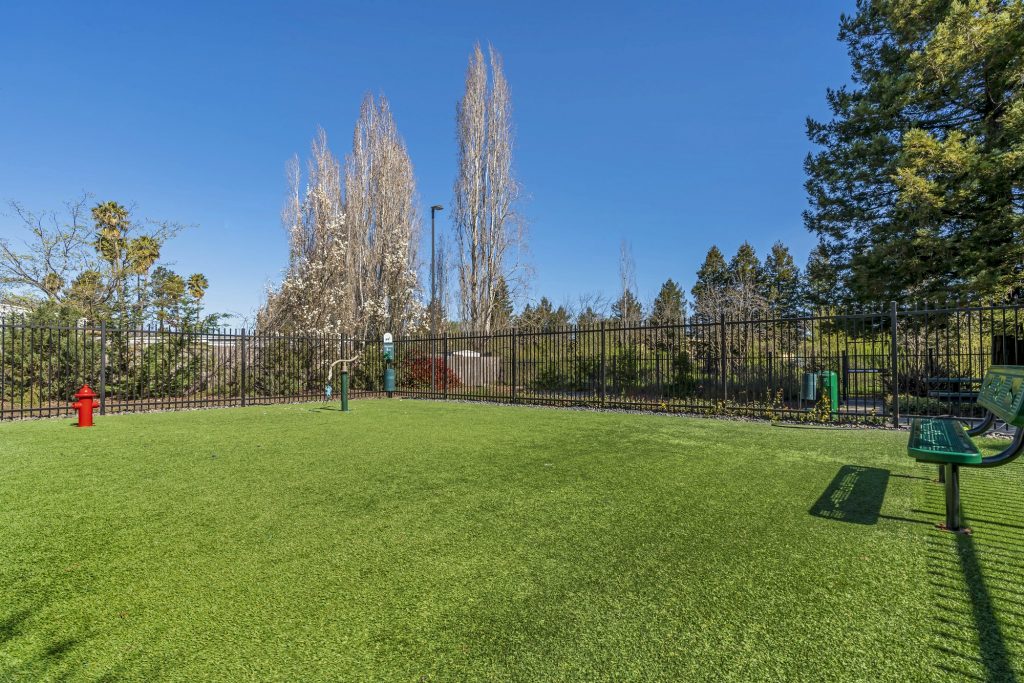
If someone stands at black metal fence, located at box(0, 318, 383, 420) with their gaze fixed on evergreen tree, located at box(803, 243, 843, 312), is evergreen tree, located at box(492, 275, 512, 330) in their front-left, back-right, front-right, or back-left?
front-left

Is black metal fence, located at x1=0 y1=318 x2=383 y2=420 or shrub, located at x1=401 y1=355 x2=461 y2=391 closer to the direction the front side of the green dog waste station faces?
the black metal fence

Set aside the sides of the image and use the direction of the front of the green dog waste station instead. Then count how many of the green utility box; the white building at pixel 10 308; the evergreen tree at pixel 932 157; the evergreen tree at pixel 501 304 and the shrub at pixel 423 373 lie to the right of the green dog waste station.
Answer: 1

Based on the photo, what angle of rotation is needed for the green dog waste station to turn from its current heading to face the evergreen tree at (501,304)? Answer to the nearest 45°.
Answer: approximately 135° to its left

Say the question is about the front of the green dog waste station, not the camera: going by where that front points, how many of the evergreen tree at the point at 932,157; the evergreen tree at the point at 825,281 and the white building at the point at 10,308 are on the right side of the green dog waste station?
1

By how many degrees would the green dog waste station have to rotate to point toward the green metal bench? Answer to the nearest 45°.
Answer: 0° — it already faces it

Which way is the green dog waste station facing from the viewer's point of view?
toward the camera

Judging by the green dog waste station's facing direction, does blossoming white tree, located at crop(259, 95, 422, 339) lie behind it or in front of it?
behind

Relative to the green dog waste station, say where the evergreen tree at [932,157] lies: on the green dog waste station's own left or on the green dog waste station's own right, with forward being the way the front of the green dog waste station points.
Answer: on the green dog waste station's own left
